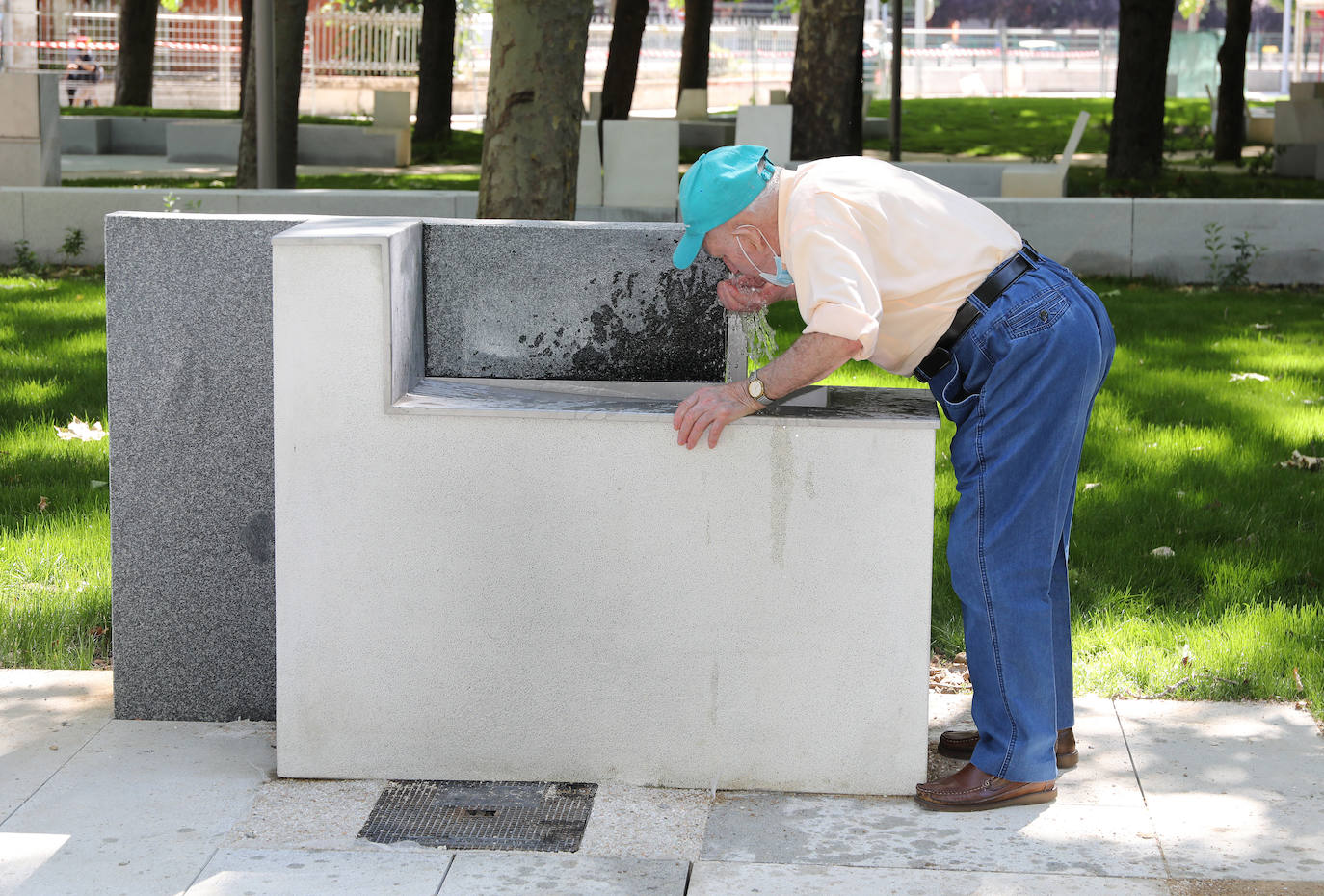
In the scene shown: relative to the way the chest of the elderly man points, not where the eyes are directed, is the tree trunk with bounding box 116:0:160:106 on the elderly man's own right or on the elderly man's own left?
on the elderly man's own right

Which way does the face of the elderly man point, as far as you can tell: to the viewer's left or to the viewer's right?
to the viewer's left

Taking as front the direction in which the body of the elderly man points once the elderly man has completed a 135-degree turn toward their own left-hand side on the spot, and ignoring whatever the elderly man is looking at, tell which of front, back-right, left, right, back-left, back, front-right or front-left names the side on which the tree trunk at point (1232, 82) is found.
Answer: back-left

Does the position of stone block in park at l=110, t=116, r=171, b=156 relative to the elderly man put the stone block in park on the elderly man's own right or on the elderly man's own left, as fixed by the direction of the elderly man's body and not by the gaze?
on the elderly man's own right

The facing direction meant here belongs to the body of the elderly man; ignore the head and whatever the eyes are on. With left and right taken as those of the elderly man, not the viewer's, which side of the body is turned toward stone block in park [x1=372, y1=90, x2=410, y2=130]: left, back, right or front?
right

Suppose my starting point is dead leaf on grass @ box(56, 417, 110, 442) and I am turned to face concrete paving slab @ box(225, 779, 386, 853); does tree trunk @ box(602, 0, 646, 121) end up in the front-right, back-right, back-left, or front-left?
back-left

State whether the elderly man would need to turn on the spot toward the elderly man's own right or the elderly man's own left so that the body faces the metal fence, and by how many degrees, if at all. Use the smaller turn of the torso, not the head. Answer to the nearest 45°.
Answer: approximately 90° to the elderly man's own right

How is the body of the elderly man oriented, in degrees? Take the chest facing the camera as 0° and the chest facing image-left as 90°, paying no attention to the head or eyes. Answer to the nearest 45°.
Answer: approximately 90°

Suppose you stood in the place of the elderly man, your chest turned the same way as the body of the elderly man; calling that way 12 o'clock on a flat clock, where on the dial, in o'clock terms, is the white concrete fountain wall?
The white concrete fountain wall is roughly at 12 o'clock from the elderly man.
